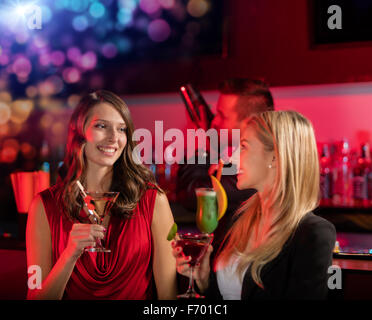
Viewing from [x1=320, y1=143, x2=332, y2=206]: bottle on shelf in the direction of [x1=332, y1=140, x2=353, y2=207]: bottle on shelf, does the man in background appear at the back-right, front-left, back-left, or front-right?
back-right

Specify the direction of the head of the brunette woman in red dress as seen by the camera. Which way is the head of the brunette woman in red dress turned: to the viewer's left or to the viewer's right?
to the viewer's right

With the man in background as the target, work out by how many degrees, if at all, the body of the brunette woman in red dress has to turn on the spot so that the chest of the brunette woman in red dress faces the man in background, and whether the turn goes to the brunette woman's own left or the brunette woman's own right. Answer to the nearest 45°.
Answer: approximately 135° to the brunette woman's own left

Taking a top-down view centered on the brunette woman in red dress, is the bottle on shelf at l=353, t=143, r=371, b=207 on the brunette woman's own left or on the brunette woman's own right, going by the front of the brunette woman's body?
on the brunette woman's own left

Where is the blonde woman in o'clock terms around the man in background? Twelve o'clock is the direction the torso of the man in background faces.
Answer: The blonde woman is roughly at 9 o'clock from the man in background.

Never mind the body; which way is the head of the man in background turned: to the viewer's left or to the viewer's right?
to the viewer's left

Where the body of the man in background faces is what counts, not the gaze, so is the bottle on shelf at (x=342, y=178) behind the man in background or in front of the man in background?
behind

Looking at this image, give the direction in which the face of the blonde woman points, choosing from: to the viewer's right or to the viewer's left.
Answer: to the viewer's left

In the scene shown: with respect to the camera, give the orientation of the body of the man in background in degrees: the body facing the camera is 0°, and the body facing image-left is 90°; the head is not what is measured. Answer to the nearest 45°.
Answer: approximately 90°

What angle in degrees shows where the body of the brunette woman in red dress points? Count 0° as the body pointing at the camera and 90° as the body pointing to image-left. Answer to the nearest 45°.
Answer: approximately 0°

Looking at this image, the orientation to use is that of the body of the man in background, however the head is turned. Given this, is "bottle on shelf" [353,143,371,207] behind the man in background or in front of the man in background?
behind
